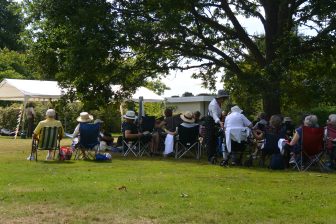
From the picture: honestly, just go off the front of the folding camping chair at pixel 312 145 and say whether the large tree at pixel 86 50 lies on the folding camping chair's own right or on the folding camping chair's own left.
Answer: on the folding camping chair's own left

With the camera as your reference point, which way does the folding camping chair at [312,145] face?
facing away from the viewer

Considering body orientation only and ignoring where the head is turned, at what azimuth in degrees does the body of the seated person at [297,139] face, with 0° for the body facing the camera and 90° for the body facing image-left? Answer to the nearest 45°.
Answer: approximately 135°

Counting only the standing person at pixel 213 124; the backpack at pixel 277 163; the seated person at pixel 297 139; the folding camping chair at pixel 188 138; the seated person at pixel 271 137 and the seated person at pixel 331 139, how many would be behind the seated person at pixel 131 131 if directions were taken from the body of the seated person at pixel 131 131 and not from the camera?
0

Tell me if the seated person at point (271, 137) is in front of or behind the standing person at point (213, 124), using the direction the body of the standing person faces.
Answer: in front
